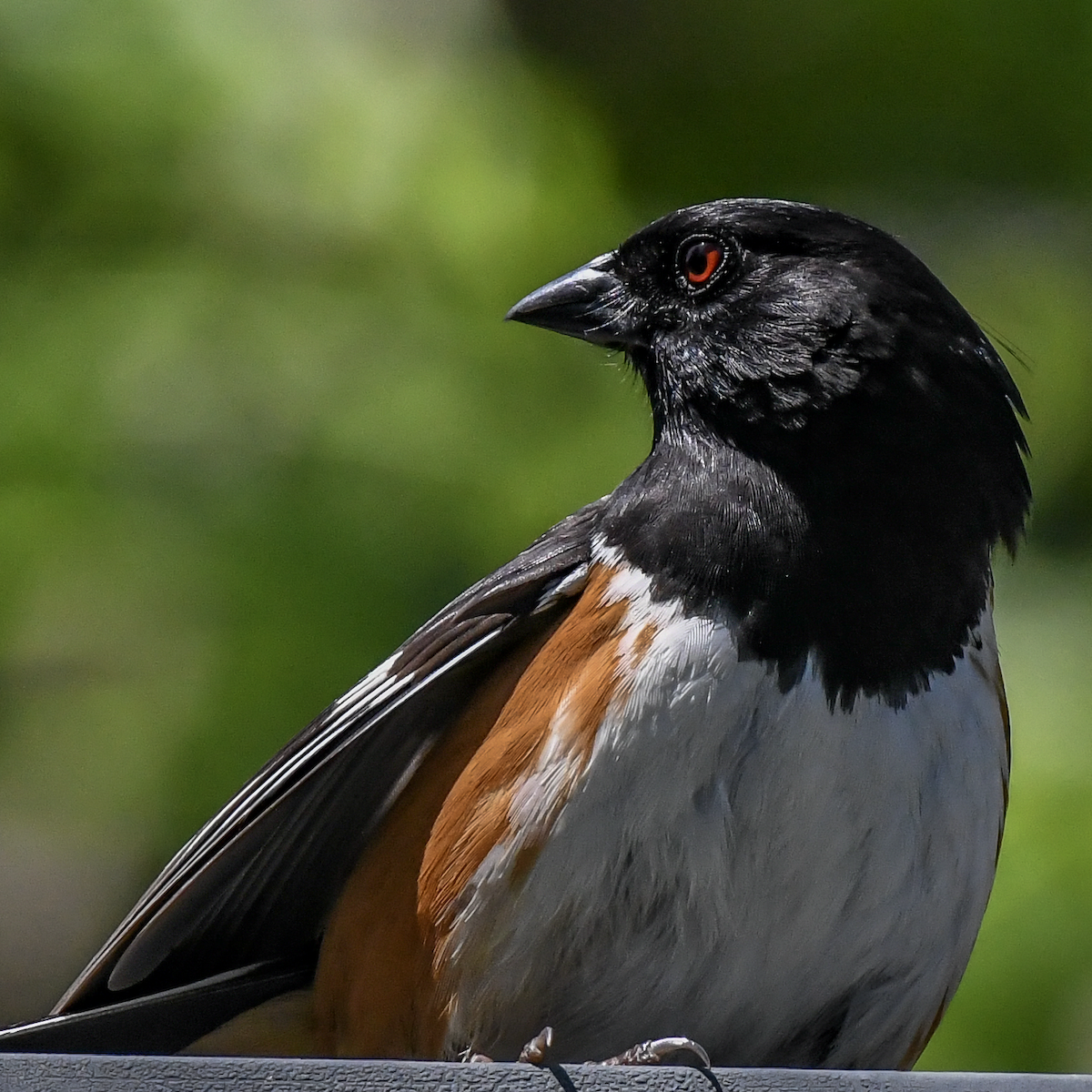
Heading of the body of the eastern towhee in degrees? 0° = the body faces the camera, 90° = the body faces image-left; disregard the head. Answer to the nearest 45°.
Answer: approximately 315°
